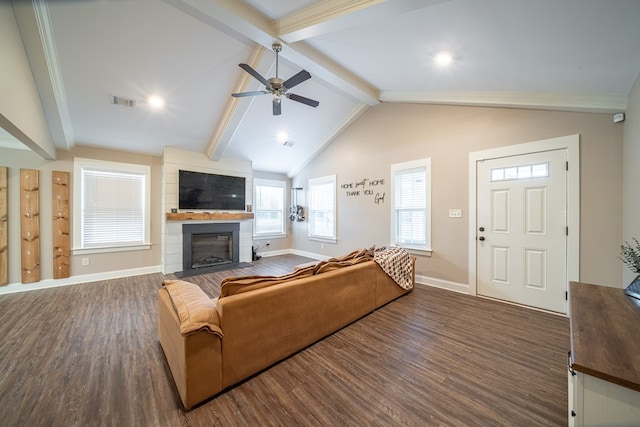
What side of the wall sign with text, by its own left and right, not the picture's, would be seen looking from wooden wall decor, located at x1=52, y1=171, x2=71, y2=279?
front

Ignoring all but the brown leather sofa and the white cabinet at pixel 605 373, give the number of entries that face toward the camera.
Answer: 0

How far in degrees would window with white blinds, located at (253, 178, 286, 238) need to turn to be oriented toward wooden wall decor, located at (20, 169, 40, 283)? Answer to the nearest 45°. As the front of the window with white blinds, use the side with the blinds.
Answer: approximately 90° to its right

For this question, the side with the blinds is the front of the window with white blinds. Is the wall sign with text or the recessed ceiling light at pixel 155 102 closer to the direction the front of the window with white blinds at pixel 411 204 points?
the recessed ceiling light

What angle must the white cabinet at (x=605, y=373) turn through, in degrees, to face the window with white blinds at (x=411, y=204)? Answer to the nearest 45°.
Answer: approximately 45° to its right

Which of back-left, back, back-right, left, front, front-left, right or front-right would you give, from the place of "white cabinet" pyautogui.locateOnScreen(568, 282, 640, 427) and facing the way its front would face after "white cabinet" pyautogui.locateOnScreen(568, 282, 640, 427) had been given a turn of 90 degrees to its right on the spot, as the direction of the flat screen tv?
left

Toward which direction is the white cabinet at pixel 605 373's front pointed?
to the viewer's left

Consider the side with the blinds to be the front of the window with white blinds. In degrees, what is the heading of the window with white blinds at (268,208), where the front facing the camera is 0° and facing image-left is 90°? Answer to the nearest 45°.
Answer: approximately 315°

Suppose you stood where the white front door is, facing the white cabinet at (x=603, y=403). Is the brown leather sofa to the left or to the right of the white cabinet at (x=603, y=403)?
right

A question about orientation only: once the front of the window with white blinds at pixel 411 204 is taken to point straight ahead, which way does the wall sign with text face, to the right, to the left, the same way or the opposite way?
the same way

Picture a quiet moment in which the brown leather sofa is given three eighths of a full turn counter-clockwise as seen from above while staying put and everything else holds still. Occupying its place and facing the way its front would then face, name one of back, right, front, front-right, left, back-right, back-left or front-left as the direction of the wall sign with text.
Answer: back-left

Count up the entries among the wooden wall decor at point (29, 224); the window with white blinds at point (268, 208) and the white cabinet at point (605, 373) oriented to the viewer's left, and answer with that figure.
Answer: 1

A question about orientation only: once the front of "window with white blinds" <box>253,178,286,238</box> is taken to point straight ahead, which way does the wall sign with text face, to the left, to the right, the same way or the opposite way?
to the right

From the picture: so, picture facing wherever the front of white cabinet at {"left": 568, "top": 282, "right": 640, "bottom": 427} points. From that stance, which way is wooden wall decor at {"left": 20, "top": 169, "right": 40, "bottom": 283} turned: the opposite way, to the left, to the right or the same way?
the opposite way
